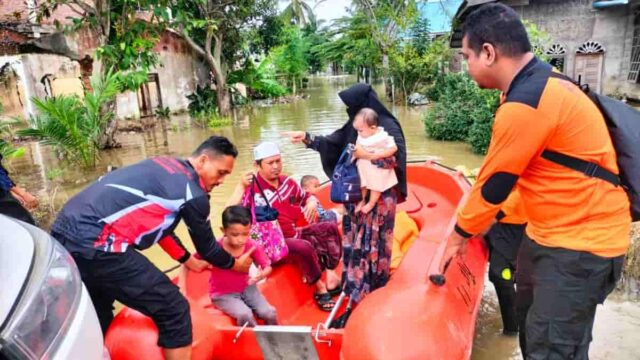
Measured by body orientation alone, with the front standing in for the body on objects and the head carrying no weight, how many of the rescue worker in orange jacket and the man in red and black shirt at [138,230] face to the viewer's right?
1

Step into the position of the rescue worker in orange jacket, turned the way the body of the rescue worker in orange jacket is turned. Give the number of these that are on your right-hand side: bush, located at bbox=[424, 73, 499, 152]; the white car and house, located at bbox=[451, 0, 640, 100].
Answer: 2

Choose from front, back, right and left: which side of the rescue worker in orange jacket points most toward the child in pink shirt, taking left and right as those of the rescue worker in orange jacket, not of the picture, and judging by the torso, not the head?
front

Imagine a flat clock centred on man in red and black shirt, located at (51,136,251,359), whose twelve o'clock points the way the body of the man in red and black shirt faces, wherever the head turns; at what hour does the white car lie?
The white car is roughly at 4 o'clock from the man in red and black shirt.

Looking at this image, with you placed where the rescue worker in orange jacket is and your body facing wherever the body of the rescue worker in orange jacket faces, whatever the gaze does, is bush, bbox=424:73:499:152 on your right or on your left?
on your right

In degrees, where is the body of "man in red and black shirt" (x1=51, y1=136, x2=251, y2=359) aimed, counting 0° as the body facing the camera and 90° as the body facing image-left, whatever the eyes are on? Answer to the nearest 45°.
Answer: approximately 270°

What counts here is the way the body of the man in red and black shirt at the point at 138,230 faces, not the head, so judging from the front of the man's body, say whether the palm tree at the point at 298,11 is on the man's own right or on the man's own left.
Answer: on the man's own left

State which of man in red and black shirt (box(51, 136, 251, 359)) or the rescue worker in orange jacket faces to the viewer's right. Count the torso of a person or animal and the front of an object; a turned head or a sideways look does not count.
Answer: the man in red and black shirt

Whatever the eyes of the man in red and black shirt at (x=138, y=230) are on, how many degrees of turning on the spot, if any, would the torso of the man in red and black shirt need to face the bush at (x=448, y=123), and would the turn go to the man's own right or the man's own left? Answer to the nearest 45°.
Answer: approximately 45° to the man's own left

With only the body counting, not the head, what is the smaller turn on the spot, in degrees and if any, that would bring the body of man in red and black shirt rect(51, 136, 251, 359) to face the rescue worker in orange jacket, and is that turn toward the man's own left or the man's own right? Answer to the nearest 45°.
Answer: approximately 45° to the man's own right

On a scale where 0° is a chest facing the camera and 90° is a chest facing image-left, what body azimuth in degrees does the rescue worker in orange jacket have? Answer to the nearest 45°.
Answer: approximately 90°

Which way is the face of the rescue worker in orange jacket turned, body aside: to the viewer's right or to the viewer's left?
to the viewer's left

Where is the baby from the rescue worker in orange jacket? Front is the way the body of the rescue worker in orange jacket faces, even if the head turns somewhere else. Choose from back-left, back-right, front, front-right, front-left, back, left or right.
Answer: front-right

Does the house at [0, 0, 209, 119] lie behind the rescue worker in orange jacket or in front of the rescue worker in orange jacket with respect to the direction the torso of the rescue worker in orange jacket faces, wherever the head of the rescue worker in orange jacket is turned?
in front
